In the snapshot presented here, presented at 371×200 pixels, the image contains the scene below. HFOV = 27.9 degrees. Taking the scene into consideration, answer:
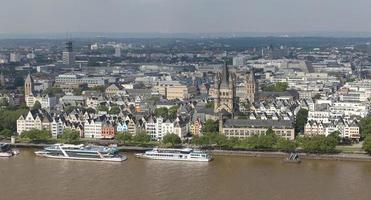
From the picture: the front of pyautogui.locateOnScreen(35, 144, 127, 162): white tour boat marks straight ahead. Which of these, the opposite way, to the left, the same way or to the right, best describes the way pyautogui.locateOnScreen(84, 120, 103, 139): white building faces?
to the left

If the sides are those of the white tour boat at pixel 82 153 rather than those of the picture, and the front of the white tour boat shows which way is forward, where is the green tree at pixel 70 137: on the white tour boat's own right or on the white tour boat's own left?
on the white tour boat's own right

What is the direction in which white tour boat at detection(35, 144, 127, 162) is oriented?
to the viewer's left

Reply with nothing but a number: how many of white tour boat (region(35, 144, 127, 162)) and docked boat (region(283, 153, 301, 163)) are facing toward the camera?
0

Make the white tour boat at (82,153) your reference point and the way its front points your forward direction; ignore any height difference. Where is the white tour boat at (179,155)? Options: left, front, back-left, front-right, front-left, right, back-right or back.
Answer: back

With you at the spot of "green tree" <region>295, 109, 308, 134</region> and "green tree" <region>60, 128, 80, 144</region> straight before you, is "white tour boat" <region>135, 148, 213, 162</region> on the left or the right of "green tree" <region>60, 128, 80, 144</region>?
left

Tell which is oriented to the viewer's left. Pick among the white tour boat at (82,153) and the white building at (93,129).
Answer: the white tour boat

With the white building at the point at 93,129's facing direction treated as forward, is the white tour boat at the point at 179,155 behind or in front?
in front

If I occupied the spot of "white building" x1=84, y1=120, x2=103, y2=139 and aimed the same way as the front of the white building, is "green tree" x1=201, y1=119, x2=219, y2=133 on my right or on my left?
on my left

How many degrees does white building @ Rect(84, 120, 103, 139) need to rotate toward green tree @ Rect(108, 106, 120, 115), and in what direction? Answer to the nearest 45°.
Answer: approximately 180°

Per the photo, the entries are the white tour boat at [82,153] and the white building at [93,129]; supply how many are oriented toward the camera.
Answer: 1
